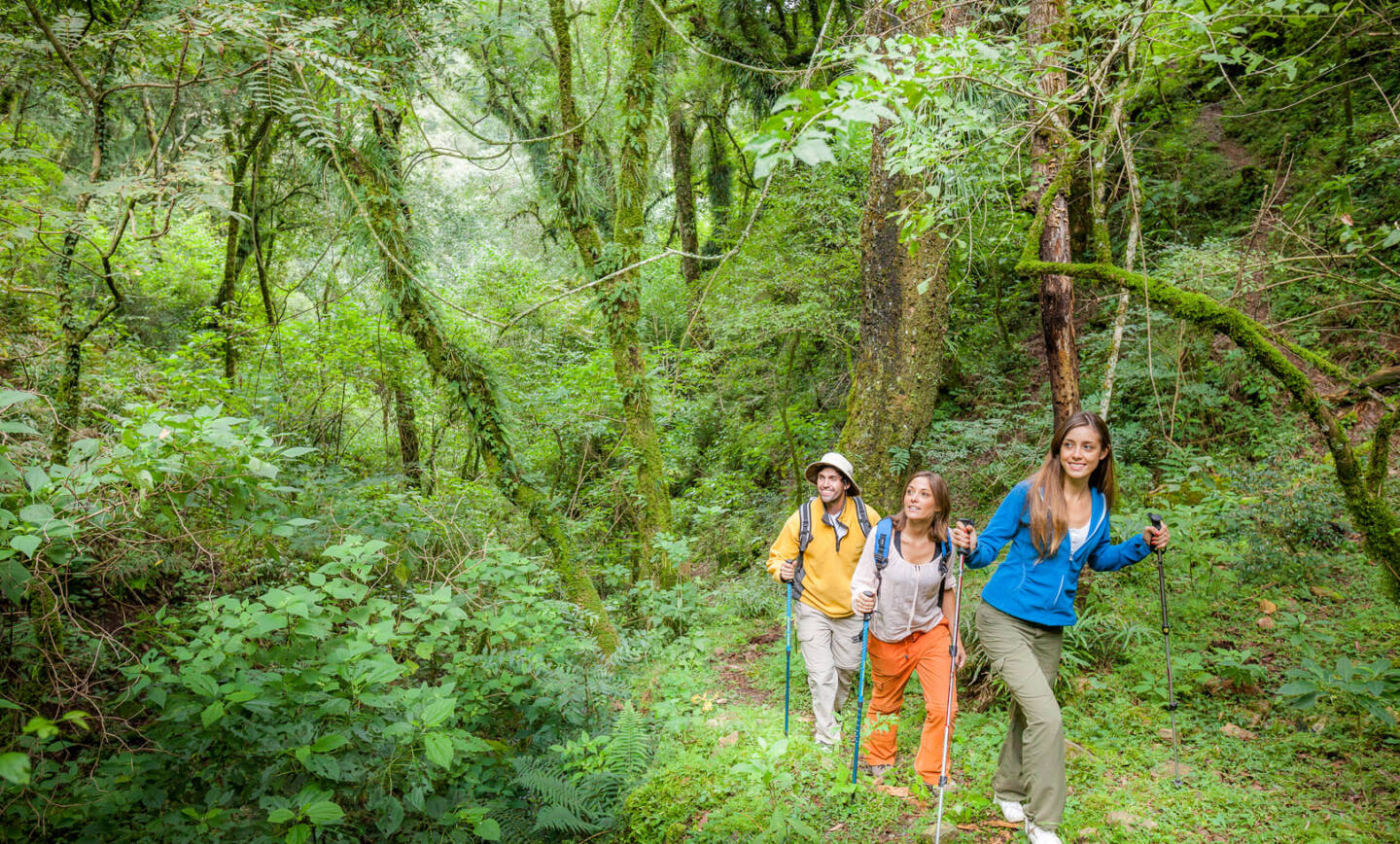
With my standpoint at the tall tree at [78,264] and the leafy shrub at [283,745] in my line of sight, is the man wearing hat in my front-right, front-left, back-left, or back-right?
front-left

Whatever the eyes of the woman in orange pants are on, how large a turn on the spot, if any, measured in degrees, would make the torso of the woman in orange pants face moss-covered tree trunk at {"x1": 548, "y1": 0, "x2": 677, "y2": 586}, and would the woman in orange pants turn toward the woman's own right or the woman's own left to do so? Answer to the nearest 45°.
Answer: approximately 135° to the woman's own right

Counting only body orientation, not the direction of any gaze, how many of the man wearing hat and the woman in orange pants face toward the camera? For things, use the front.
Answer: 2

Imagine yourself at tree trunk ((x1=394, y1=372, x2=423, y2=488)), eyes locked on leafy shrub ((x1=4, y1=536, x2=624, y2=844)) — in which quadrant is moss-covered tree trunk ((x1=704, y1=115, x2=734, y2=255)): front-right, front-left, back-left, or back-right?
back-left

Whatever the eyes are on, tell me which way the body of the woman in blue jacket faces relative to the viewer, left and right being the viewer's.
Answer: facing the viewer and to the right of the viewer

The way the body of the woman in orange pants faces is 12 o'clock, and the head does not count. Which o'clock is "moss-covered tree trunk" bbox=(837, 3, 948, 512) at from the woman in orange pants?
The moss-covered tree trunk is roughly at 6 o'clock from the woman in orange pants.

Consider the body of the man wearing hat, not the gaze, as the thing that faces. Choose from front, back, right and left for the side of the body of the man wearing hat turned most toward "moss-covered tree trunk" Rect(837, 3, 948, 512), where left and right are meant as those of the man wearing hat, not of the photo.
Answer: back

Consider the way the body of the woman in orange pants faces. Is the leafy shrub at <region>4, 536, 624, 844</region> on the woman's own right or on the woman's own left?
on the woman's own right

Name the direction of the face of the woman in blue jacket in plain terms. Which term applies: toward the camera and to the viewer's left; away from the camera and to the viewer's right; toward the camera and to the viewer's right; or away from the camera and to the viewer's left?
toward the camera and to the viewer's right

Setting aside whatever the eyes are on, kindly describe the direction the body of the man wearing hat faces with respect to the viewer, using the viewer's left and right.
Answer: facing the viewer

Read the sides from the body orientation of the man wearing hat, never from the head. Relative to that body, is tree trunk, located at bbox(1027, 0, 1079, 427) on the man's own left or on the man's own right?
on the man's own left
